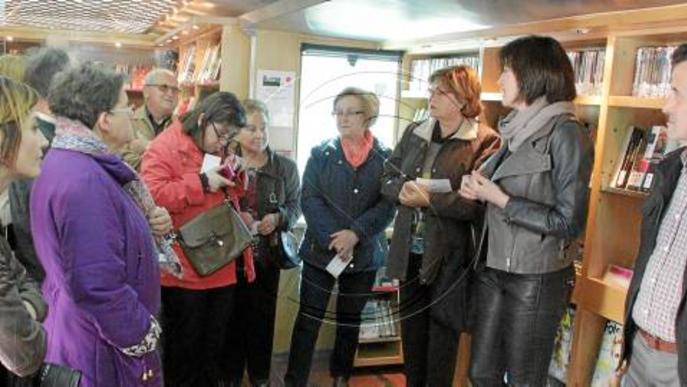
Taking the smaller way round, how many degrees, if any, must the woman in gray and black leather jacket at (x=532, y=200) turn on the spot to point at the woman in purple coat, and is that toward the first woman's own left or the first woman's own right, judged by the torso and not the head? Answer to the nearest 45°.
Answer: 0° — they already face them

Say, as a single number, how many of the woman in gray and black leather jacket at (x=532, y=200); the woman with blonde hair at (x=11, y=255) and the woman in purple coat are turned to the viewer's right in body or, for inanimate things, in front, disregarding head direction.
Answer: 2

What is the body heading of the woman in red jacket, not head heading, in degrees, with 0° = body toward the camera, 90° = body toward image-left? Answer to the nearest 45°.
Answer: approximately 315°

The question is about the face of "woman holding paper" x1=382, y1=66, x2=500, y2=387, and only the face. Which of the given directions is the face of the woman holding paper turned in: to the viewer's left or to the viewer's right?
to the viewer's left

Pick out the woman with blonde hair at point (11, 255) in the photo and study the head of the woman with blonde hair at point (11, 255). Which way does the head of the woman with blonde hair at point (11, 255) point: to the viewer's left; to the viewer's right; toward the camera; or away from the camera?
to the viewer's right

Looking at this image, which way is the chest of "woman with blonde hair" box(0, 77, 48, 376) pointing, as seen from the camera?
to the viewer's right

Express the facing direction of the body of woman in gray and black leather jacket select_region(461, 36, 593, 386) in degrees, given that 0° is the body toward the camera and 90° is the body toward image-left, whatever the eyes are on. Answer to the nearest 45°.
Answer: approximately 45°
